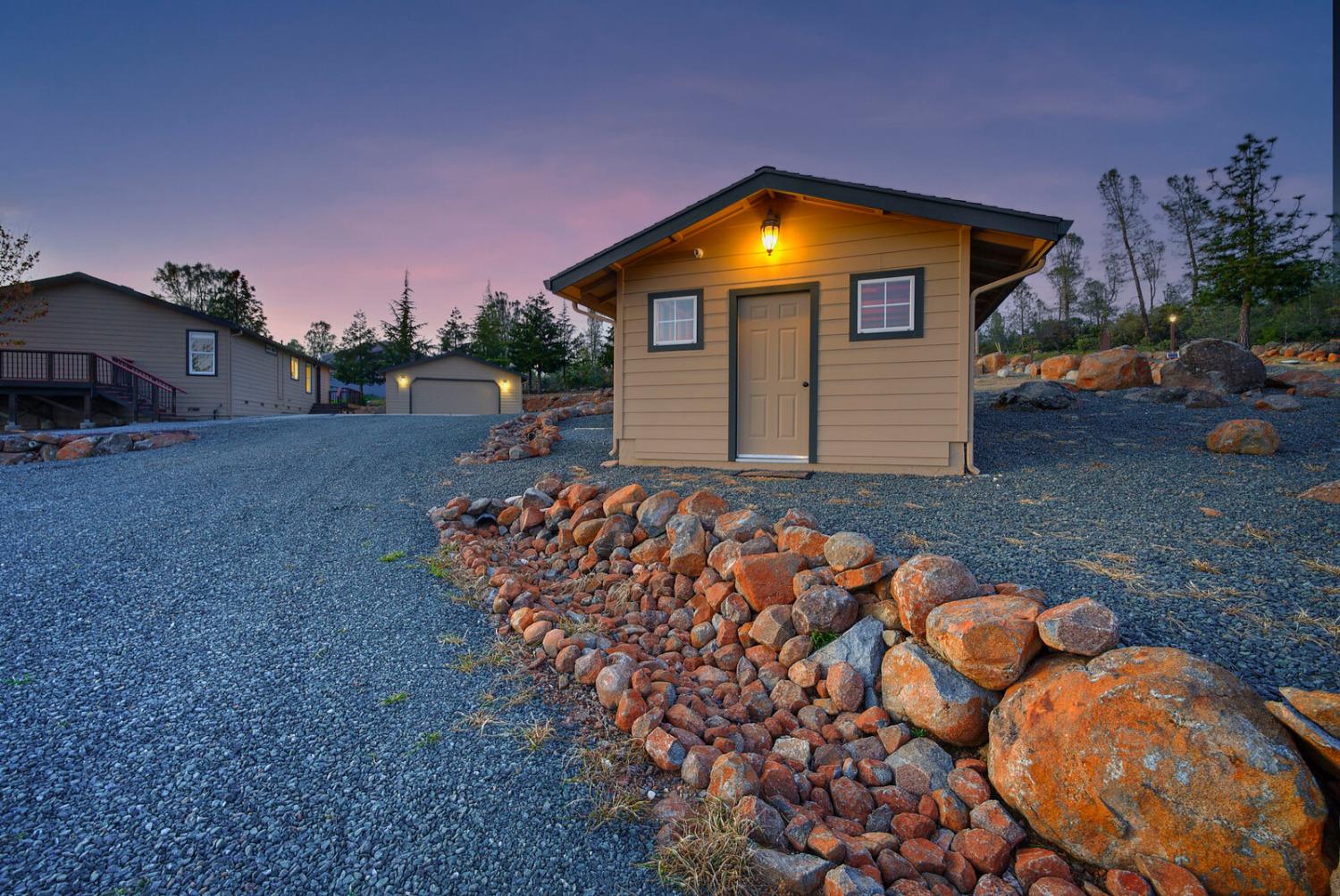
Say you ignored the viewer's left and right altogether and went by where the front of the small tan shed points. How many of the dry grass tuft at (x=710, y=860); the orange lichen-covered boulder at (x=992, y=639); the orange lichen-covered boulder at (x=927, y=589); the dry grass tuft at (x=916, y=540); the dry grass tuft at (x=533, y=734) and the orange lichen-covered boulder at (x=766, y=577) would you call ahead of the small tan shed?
6

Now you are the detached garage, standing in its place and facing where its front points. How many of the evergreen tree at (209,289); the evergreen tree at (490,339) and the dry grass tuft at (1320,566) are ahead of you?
1

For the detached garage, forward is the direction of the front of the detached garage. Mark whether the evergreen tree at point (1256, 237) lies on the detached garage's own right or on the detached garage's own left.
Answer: on the detached garage's own left

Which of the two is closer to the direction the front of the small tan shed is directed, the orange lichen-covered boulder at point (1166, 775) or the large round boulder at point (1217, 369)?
the orange lichen-covered boulder

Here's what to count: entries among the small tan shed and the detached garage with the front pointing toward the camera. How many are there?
2

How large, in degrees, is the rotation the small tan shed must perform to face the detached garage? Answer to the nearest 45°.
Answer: approximately 135° to its right

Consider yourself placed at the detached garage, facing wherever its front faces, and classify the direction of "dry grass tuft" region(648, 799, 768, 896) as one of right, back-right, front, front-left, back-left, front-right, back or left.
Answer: front

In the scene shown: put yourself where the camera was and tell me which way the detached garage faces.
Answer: facing the viewer

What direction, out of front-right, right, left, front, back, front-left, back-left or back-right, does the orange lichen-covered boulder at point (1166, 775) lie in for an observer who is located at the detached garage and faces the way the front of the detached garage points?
front

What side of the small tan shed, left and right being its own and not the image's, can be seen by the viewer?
front

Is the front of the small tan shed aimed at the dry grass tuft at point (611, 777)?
yes

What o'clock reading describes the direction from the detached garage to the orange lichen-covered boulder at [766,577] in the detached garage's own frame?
The orange lichen-covered boulder is roughly at 12 o'clock from the detached garage.

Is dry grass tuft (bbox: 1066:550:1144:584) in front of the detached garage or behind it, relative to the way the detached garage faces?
in front

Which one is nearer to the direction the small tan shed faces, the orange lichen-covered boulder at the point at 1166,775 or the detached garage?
the orange lichen-covered boulder

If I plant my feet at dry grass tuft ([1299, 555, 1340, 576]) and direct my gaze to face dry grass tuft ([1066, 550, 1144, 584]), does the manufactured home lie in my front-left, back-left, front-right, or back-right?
front-right
